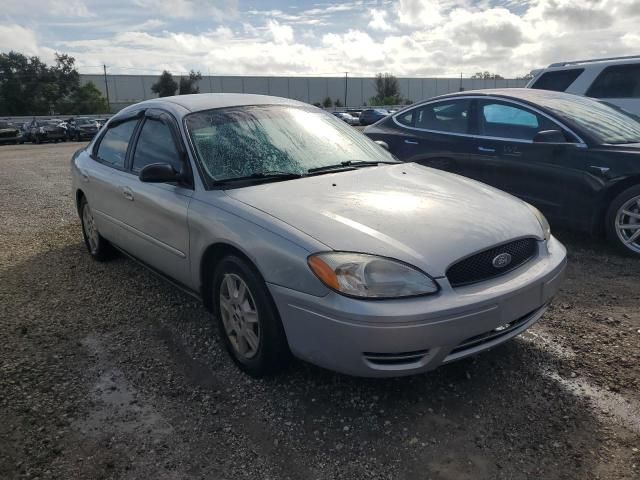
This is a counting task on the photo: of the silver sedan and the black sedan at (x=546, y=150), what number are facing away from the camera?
0

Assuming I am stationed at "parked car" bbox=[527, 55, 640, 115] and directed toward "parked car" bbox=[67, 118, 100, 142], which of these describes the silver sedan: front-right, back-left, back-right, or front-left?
back-left

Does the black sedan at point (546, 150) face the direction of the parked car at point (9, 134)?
no

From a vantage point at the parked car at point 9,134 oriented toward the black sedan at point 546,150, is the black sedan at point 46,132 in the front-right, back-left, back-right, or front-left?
front-left

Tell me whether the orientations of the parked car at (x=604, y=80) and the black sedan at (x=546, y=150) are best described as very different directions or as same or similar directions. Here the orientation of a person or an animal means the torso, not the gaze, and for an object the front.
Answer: same or similar directions

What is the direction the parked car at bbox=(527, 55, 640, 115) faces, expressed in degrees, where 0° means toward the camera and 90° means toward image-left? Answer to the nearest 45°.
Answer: approximately 315°

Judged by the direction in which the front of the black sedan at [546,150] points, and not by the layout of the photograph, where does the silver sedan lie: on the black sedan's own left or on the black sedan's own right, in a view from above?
on the black sedan's own right

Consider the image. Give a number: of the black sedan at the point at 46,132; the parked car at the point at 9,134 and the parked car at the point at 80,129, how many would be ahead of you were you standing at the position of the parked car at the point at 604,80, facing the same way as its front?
0

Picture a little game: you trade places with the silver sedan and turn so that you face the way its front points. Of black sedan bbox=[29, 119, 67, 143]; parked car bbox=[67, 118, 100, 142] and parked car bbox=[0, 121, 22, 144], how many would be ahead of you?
0

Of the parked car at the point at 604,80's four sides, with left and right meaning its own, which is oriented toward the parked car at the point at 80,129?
back

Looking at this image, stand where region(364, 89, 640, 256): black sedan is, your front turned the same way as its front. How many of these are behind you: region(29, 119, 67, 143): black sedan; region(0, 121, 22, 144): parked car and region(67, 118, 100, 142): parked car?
3

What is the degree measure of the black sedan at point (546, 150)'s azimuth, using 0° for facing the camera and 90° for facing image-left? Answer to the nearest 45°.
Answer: approximately 315°

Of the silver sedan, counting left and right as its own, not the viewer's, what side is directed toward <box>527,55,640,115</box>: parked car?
left

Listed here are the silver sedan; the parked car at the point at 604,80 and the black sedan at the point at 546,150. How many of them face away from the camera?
0

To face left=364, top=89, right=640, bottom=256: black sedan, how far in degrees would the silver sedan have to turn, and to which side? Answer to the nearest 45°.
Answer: approximately 90° to its left
